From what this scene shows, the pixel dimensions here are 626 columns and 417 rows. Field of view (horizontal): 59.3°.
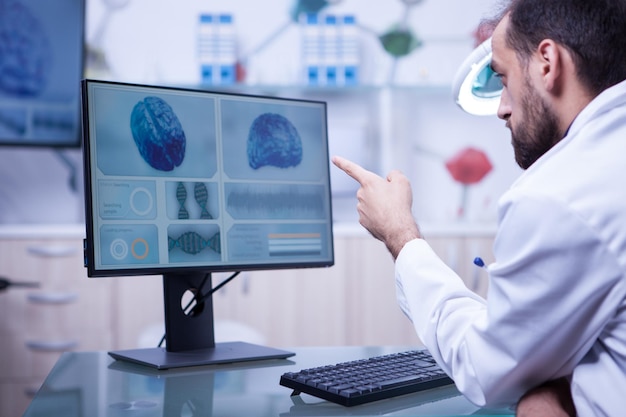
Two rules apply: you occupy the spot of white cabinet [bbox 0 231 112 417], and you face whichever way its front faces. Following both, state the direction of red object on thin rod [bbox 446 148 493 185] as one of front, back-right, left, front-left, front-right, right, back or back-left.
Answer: left

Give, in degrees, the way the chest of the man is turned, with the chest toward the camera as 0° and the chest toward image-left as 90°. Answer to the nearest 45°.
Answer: approximately 135°

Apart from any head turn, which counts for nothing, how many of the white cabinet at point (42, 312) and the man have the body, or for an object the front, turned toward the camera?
1

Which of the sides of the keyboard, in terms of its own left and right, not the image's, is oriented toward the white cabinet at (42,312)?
back

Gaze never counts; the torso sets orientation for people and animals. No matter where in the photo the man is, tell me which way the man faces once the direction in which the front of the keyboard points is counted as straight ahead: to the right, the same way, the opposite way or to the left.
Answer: the opposite way

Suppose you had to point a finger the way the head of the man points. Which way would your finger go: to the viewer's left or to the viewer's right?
to the viewer's left

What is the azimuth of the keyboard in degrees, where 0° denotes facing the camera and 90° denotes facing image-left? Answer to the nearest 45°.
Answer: approximately 315°
